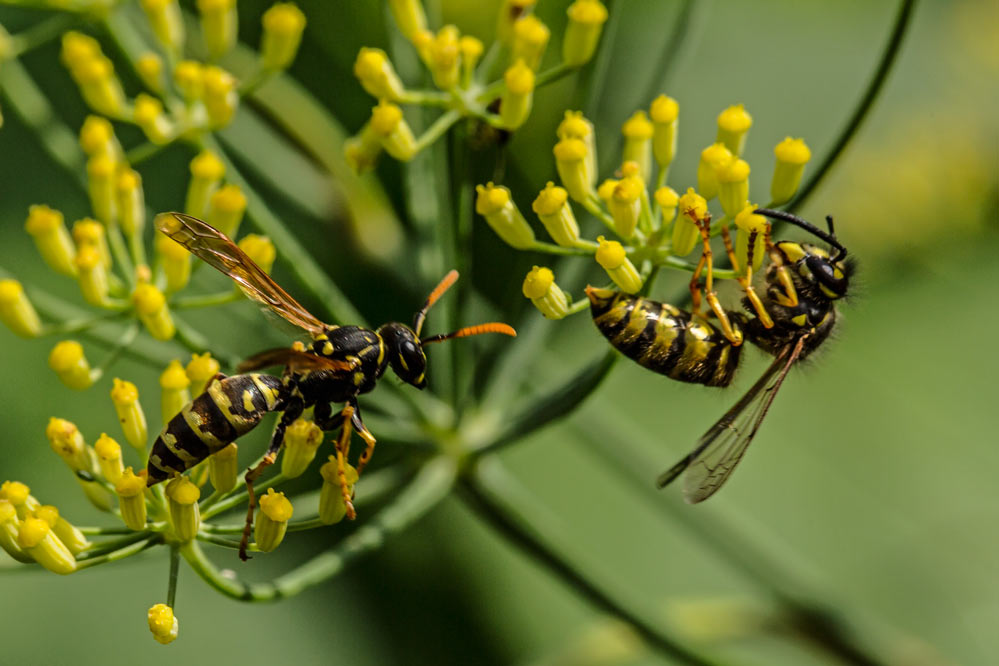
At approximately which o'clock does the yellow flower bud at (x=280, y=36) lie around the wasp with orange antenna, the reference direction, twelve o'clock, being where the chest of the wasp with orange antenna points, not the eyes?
The yellow flower bud is roughly at 9 o'clock from the wasp with orange antenna.

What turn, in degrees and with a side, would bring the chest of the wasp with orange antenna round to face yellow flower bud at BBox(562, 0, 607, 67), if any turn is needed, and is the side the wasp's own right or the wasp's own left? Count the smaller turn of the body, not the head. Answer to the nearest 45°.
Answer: approximately 45° to the wasp's own left

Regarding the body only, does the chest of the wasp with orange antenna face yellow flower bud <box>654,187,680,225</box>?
yes

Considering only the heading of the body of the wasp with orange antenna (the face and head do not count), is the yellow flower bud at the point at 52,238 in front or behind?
behind

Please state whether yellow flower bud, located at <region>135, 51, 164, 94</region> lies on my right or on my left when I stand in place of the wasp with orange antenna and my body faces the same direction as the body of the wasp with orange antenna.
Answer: on my left

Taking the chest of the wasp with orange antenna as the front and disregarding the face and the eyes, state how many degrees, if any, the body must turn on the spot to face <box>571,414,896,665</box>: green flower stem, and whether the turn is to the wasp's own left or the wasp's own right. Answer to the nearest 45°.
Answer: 0° — it already faces it

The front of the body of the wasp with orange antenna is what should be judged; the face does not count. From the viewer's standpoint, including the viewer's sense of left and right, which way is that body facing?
facing to the right of the viewer
